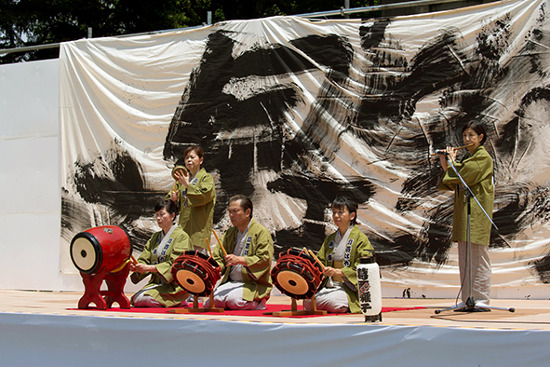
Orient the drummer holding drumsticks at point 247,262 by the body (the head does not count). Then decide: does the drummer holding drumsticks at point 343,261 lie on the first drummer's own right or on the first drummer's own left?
on the first drummer's own left

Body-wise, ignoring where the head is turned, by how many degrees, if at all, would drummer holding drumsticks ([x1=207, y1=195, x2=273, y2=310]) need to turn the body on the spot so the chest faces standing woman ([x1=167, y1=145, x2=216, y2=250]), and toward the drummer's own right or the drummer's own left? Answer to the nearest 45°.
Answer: approximately 90° to the drummer's own right

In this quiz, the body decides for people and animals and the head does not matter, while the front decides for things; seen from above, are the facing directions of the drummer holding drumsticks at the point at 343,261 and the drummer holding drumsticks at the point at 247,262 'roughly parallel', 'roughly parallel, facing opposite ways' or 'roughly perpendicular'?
roughly parallel

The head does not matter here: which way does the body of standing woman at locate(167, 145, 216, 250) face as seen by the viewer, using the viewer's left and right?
facing the viewer and to the left of the viewer

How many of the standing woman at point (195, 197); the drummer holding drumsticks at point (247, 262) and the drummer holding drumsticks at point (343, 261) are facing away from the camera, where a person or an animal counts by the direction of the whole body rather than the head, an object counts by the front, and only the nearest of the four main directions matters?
0

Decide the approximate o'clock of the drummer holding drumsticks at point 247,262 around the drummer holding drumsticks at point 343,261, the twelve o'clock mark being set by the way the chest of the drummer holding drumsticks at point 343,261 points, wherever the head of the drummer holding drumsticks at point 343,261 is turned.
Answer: the drummer holding drumsticks at point 247,262 is roughly at 2 o'clock from the drummer holding drumsticks at point 343,261.

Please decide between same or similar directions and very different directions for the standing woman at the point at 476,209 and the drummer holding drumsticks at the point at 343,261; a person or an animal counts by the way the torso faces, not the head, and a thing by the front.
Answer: same or similar directions

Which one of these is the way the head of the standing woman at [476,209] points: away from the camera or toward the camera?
toward the camera

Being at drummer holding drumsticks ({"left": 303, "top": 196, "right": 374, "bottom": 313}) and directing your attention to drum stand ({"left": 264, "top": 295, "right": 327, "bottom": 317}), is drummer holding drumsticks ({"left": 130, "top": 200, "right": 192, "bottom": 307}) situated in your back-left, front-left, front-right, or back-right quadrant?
front-right

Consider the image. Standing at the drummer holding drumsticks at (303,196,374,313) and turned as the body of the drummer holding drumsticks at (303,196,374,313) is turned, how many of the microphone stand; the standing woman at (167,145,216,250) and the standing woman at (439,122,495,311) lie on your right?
1

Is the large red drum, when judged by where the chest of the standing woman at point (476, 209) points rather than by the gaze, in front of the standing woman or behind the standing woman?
in front

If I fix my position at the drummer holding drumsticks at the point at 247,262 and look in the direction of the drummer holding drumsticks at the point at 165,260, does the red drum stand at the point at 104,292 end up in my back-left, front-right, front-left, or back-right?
front-left
